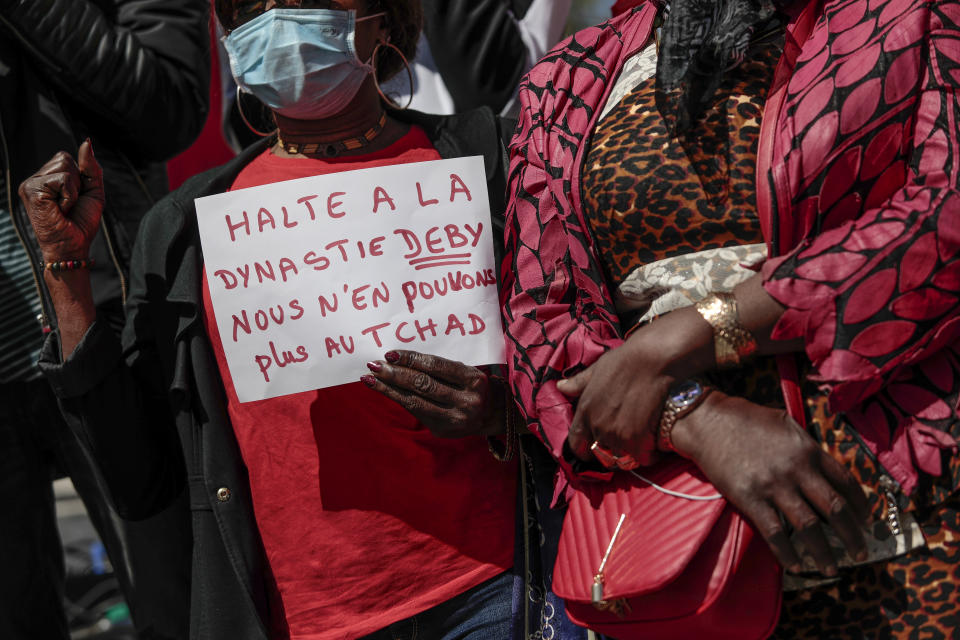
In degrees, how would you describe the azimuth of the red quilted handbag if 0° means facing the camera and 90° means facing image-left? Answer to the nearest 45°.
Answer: approximately 45°

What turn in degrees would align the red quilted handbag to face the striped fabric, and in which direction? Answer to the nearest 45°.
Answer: approximately 90° to its right
